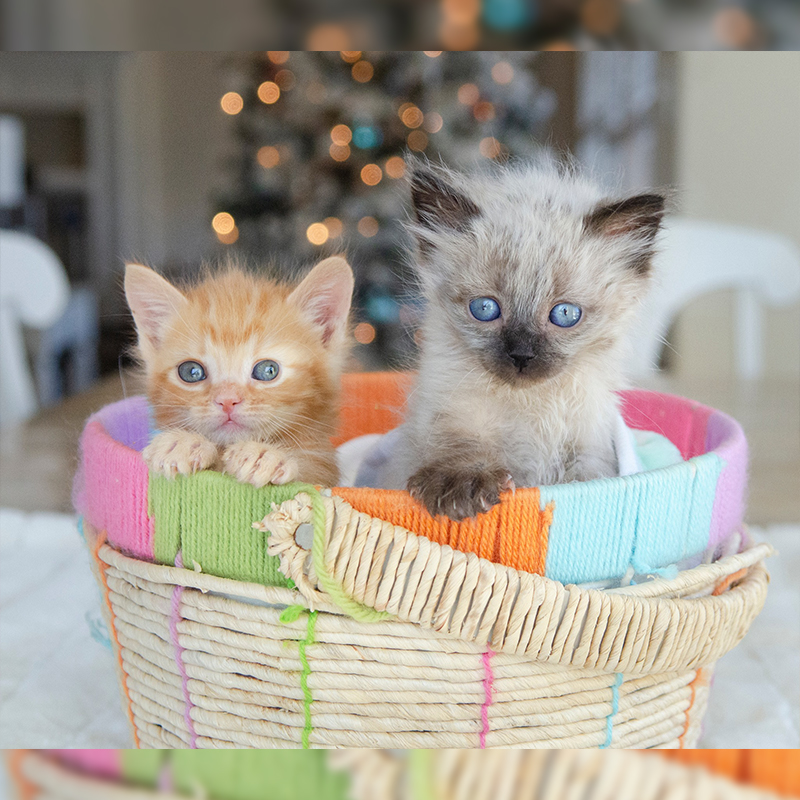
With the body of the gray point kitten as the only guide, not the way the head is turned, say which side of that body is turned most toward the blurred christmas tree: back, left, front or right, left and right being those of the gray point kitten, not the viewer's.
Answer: back

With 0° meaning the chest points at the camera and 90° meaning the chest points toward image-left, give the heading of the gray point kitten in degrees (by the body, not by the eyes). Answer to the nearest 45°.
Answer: approximately 0°

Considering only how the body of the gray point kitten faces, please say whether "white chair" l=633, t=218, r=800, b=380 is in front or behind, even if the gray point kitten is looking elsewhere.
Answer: behind

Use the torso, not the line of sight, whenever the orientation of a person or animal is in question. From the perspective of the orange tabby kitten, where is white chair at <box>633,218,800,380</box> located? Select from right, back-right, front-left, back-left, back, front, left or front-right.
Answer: back-left

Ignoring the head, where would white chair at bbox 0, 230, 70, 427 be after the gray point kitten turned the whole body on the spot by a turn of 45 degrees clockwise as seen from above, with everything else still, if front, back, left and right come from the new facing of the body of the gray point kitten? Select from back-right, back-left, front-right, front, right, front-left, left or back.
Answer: right

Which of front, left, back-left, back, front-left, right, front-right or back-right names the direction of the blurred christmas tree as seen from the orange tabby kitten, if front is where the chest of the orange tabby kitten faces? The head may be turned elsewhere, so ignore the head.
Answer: back

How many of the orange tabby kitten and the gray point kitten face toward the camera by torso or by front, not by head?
2
